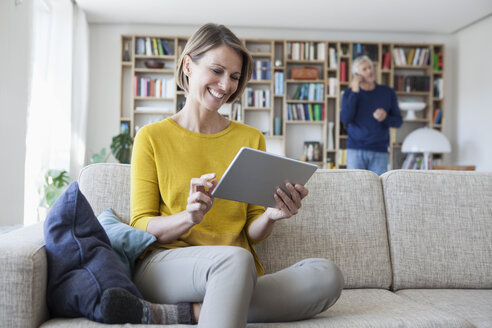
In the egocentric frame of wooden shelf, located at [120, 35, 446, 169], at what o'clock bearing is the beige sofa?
The beige sofa is roughly at 12 o'clock from the wooden shelf.

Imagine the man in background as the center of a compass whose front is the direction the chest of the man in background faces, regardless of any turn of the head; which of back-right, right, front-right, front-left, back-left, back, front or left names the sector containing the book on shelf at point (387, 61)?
back

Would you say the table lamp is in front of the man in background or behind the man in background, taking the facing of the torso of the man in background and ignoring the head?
behind

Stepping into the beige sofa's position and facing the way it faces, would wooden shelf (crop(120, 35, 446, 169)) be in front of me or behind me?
behind

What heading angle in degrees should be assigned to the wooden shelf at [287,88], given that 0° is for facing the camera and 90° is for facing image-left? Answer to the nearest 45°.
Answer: approximately 0°

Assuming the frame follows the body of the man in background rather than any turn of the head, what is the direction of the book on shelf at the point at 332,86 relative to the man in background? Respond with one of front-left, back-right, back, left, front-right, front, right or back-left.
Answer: back

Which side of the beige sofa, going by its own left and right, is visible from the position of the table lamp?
back

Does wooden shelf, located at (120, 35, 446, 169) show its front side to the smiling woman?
yes

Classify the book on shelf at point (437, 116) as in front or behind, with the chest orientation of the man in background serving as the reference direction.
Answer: behind
